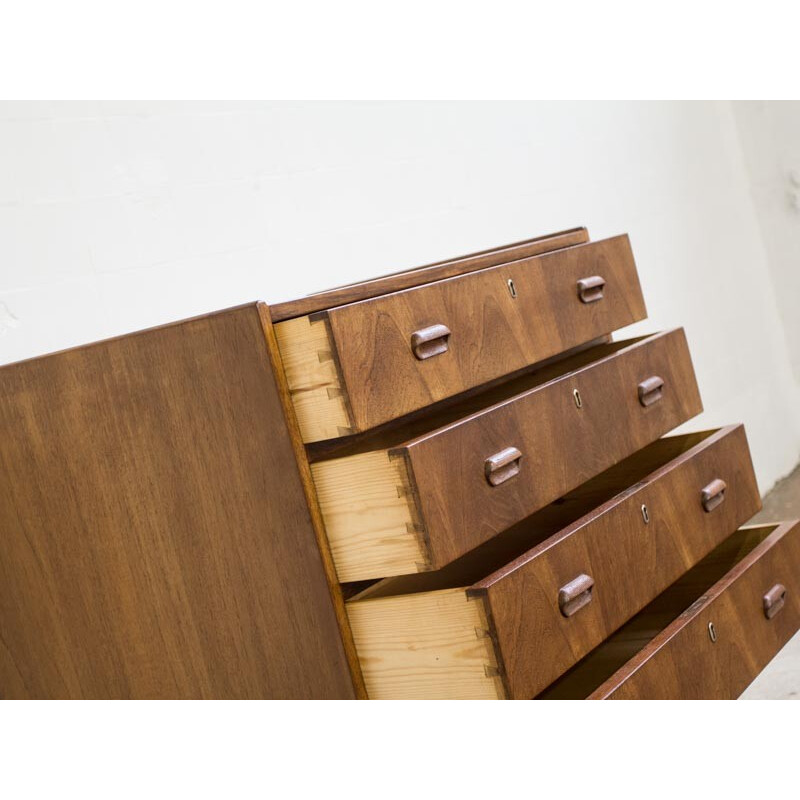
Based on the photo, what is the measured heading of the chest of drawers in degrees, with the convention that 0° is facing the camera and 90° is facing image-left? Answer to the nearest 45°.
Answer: approximately 315°
